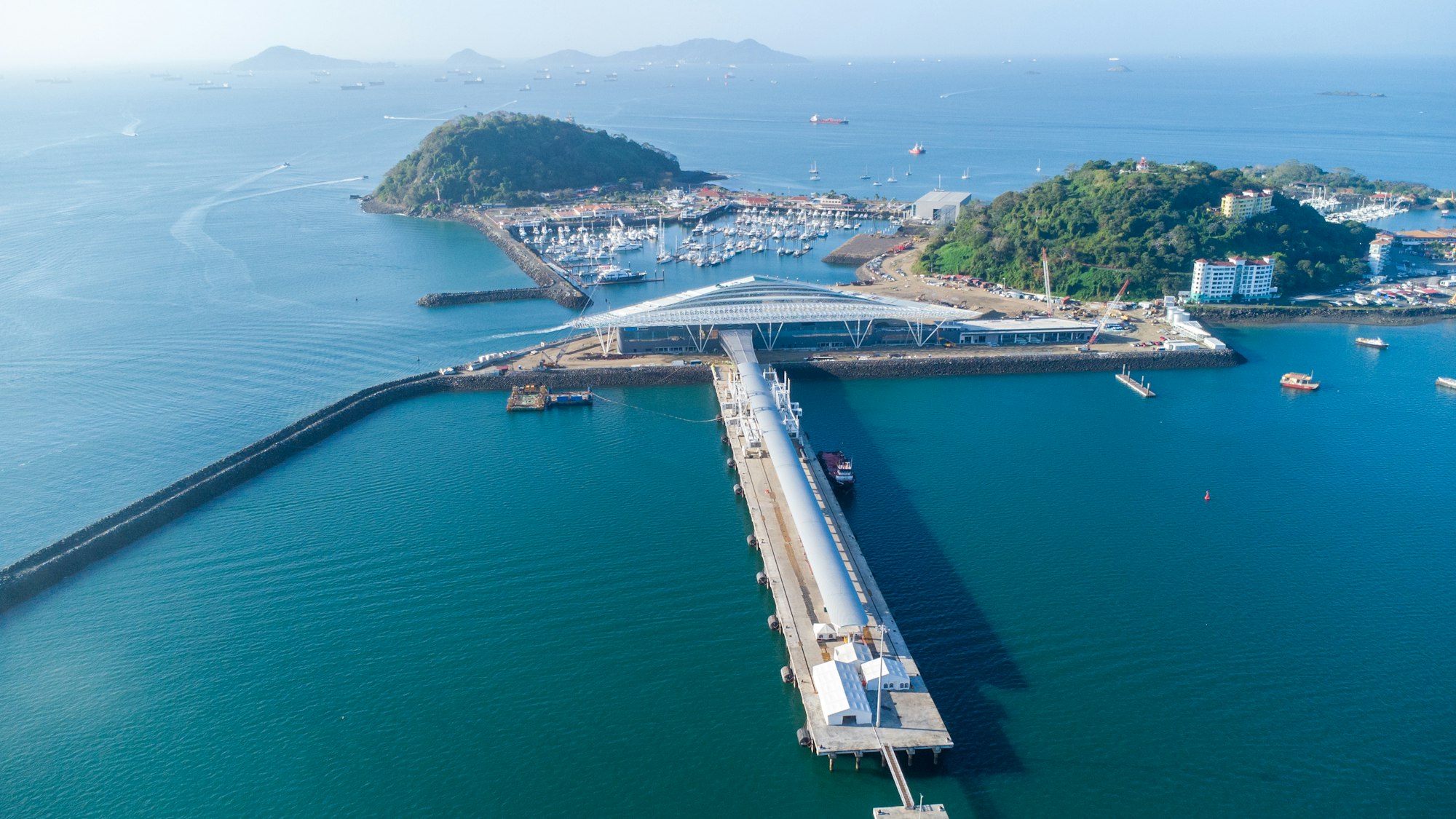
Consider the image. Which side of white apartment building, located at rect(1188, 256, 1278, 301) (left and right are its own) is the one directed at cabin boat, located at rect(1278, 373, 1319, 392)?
front

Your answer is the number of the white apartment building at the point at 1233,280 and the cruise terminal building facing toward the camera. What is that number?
2

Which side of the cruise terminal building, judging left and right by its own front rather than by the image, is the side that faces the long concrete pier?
front

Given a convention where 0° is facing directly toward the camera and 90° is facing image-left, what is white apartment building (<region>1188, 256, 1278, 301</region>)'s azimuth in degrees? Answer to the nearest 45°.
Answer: approximately 0°

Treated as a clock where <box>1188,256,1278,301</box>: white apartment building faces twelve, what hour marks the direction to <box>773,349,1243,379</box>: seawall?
The seawall is roughly at 1 o'clock from the white apartment building.

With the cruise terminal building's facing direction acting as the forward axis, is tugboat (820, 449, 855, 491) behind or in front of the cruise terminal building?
in front
